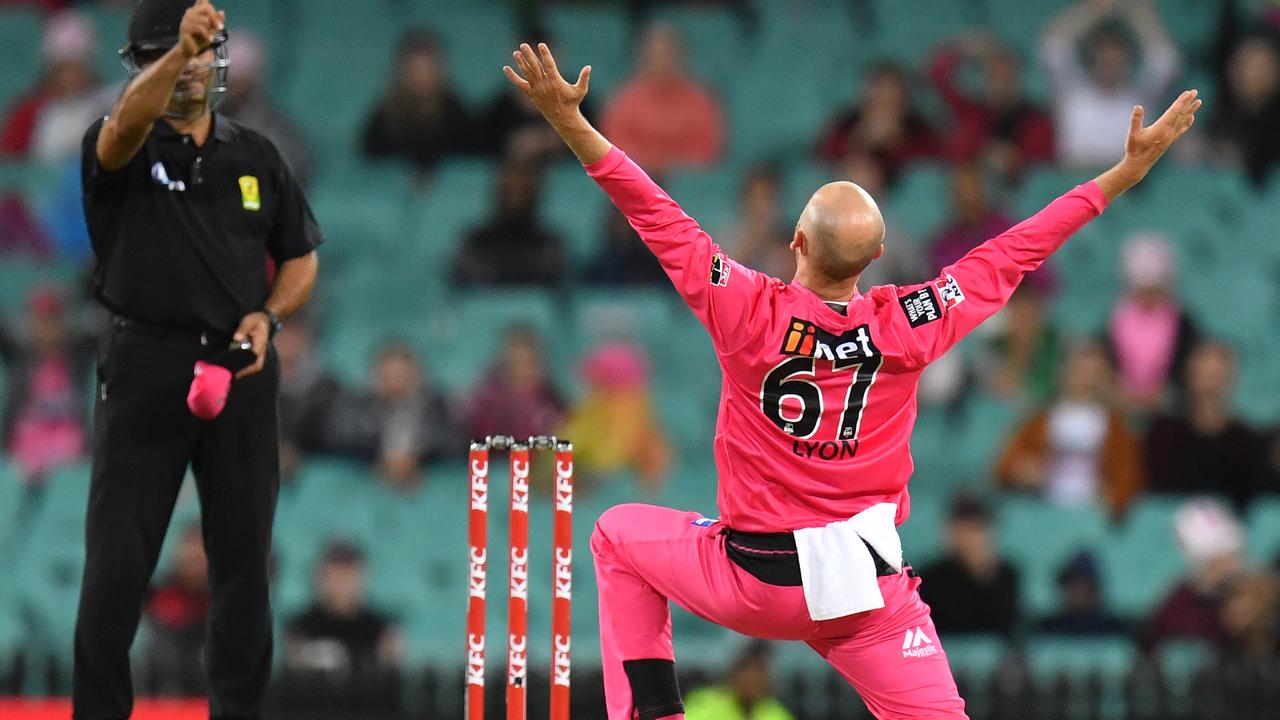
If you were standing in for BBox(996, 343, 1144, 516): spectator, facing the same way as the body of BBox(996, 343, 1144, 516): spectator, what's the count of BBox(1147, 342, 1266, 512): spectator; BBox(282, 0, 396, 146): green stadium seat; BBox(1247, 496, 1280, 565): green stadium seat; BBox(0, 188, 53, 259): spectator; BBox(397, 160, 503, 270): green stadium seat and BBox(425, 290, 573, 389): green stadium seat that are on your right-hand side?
4

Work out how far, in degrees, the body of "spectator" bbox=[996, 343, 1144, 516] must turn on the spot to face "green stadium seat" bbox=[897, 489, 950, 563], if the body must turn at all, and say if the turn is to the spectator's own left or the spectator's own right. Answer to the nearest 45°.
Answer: approximately 45° to the spectator's own right

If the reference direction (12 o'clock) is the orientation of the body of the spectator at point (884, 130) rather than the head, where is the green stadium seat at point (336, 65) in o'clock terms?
The green stadium seat is roughly at 3 o'clock from the spectator.

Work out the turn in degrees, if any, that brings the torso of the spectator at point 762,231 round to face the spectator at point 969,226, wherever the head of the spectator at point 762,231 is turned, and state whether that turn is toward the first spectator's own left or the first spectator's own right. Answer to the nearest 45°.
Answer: approximately 90° to the first spectator's own left

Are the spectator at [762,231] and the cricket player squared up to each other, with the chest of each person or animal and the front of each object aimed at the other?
yes

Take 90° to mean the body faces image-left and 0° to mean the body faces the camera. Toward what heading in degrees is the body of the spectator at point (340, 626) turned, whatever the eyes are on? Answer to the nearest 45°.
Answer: approximately 0°

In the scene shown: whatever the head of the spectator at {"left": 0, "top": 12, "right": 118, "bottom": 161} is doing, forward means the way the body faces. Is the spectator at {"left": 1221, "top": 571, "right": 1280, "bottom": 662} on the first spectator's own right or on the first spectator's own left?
on the first spectator's own left

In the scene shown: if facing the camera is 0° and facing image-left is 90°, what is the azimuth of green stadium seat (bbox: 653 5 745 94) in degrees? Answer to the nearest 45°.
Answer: approximately 0°

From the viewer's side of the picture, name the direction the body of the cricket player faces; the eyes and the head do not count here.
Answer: away from the camera
